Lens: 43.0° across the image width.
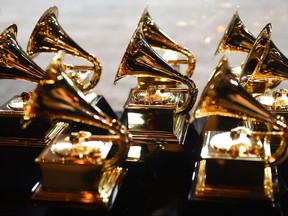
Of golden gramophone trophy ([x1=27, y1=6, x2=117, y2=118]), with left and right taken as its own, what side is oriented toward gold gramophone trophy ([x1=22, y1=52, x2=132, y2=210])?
left

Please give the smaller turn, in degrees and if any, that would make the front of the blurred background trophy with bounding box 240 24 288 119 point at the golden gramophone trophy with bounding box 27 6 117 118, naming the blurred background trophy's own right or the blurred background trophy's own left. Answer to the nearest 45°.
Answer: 0° — it already faces it

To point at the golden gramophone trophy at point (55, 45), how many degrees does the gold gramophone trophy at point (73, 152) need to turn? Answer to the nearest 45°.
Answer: approximately 90° to its right

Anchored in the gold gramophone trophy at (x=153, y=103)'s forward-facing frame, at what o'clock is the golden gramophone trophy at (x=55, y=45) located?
The golden gramophone trophy is roughly at 1 o'clock from the gold gramophone trophy.

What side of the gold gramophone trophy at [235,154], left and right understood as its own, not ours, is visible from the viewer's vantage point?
left

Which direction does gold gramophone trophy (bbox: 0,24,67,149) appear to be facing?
to the viewer's left

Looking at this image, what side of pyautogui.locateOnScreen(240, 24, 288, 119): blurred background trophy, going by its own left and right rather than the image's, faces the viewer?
left

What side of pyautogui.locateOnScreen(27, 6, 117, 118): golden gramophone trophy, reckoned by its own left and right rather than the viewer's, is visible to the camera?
left

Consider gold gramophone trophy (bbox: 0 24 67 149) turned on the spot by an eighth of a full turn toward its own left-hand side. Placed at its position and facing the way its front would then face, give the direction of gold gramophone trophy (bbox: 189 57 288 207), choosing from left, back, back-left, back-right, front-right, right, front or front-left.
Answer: left

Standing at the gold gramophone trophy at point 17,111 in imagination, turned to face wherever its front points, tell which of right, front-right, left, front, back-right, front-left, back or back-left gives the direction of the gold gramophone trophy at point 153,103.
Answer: back
